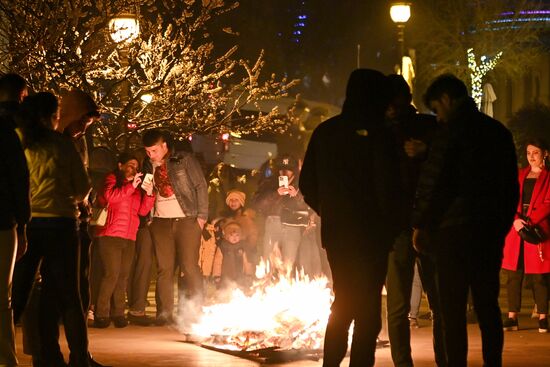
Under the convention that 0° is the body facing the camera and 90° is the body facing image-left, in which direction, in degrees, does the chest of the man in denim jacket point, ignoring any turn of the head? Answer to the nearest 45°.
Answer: approximately 45°

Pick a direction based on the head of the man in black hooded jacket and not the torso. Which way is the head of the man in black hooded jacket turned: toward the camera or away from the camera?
away from the camera

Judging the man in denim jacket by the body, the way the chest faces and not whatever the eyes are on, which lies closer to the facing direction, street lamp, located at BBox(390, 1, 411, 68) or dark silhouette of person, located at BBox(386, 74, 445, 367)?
the dark silhouette of person

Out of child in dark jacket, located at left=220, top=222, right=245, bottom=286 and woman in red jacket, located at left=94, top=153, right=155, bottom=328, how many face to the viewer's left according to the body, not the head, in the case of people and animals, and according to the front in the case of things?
0

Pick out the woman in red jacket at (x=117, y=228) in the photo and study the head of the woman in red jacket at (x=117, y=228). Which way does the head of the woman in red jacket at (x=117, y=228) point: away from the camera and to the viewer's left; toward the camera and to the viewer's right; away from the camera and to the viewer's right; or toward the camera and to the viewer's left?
toward the camera and to the viewer's right

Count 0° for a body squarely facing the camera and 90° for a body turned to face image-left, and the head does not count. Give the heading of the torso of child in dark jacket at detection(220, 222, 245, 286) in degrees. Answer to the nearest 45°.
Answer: approximately 0°
